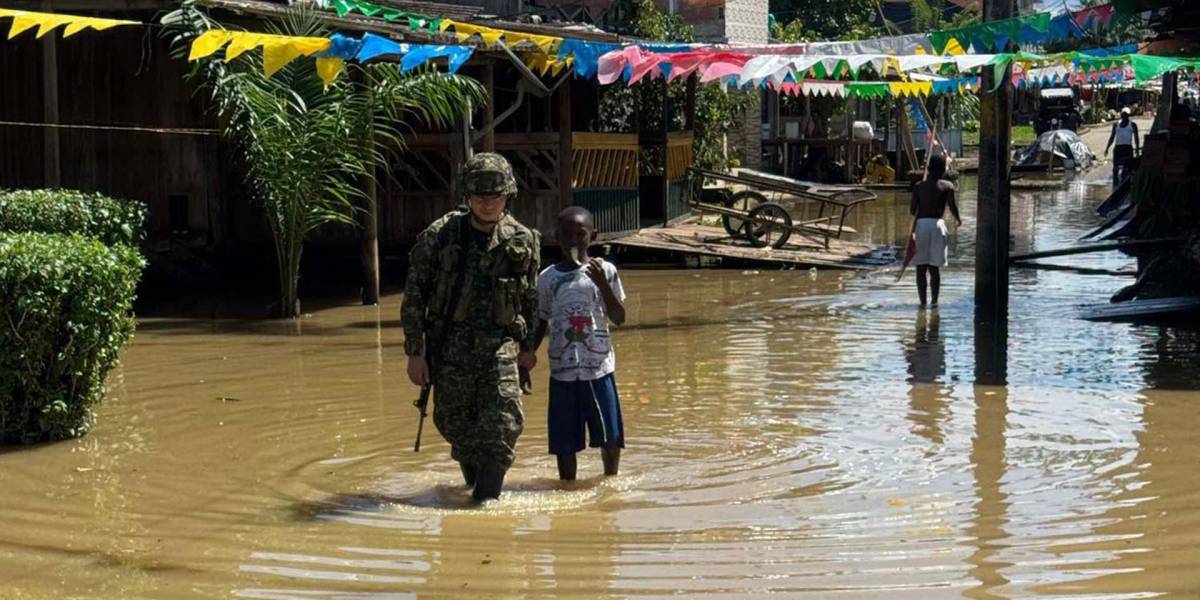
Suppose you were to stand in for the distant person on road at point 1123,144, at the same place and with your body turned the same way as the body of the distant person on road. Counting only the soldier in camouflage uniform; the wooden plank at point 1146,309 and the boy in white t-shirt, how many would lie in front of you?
3

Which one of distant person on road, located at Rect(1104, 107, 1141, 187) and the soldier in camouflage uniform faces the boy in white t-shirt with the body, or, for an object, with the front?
the distant person on road

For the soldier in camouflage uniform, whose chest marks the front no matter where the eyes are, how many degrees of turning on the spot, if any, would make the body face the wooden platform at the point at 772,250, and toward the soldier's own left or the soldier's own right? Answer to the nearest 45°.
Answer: approximately 180°

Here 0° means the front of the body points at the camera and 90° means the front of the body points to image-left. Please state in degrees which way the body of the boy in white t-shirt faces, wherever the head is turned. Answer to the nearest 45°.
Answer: approximately 0°

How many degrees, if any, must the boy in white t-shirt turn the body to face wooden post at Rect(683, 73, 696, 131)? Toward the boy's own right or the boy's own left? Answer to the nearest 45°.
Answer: approximately 180°

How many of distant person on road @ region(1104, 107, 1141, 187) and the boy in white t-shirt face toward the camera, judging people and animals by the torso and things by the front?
2

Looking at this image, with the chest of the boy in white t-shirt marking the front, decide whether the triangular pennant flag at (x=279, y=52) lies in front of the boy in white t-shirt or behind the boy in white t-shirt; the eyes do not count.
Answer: behind

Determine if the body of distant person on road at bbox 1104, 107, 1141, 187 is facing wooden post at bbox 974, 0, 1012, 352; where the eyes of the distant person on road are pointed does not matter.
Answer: yes

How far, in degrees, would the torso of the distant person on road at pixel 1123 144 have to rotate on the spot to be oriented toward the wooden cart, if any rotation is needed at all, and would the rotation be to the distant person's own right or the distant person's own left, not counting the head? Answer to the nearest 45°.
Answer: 0° — they already face it

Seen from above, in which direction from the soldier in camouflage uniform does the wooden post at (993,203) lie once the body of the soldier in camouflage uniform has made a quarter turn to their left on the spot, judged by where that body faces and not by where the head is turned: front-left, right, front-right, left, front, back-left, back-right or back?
front-left

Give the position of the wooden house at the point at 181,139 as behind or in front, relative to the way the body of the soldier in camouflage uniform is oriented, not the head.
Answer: behind
